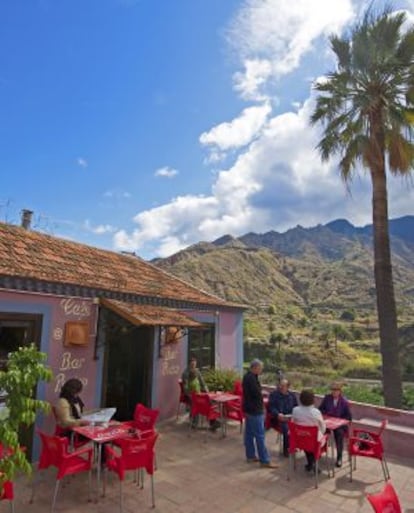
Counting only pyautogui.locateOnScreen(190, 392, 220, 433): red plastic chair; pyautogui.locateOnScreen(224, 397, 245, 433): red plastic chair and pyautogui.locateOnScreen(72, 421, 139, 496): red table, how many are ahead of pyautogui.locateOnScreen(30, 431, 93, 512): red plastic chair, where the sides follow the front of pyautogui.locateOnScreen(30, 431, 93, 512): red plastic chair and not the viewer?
3

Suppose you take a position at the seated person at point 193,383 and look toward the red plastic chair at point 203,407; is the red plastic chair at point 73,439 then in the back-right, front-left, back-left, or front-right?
front-right

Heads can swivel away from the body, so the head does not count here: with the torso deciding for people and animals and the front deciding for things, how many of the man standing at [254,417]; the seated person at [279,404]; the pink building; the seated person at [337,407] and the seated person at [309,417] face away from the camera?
1

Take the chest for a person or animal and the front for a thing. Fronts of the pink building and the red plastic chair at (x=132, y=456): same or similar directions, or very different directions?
very different directions

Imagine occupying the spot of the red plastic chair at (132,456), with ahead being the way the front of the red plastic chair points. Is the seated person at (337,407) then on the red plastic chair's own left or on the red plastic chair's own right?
on the red plastic chair's own right

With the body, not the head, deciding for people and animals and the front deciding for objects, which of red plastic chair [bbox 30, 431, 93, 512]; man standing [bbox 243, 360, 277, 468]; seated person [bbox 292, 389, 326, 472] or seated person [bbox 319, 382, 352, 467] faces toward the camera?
seated person [bbox 319, 382, 352, 467]

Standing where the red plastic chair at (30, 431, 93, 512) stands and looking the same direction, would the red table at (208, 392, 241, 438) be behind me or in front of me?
in front

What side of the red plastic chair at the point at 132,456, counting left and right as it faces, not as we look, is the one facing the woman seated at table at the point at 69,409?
front

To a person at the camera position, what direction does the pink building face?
facing the viewer and to the right of the viewer

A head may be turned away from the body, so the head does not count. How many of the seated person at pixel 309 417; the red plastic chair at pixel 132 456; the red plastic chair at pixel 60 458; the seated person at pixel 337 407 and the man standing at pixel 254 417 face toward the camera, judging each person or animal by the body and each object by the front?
1

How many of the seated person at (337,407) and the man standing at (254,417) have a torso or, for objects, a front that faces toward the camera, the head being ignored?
1

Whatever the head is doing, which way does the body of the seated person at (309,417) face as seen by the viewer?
away from the camera

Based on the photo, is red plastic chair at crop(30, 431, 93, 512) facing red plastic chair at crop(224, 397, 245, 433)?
yes

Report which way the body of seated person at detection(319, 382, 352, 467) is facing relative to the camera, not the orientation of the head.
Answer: toward the camera
